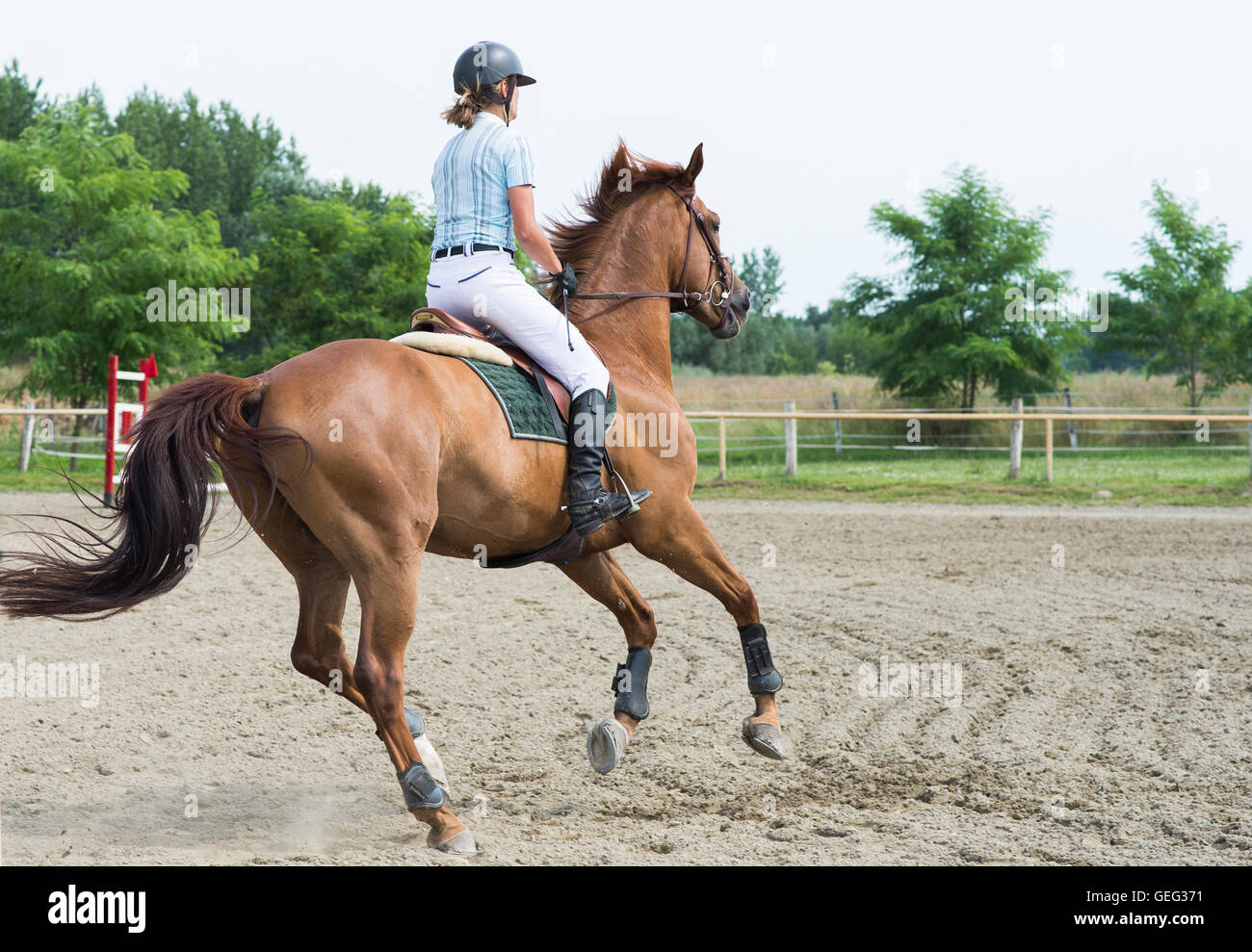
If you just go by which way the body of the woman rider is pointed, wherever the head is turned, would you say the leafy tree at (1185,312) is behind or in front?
in front

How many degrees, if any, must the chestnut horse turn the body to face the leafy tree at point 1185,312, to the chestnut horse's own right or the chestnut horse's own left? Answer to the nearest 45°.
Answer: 0° — it already faces it

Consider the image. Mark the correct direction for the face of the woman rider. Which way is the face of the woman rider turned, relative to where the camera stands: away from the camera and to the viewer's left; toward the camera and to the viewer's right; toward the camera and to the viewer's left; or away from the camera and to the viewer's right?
away from the camera and to the viewer's right

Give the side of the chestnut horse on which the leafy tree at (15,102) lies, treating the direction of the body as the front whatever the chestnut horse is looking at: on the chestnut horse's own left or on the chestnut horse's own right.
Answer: on the chestnut horse's own left

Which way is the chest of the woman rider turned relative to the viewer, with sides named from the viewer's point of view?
facing away from the viewer and to the right of the viewer

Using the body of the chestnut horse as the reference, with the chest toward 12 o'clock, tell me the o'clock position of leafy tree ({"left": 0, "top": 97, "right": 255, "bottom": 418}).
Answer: The leafy tree is roughly at 10 o'clock from the chestnut horse.

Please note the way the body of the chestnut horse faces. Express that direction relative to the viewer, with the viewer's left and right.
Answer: facing away from the viewer and to the right of the viewer

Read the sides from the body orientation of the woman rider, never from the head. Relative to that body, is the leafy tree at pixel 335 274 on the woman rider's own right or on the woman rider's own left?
on the woman rider's own left
